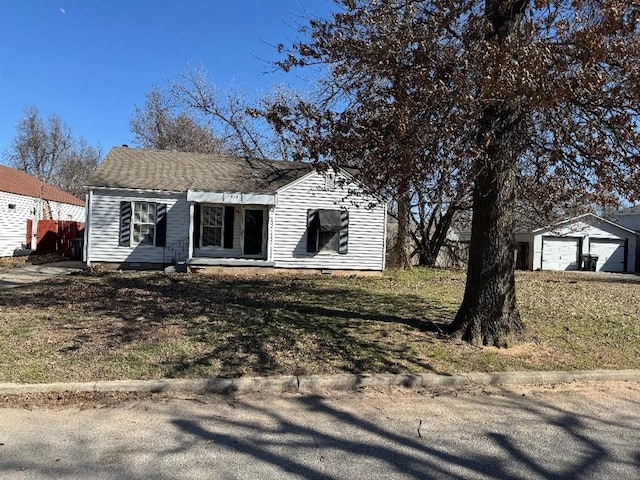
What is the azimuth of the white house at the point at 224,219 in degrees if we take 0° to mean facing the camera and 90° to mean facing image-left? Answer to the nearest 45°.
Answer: approximately 0°

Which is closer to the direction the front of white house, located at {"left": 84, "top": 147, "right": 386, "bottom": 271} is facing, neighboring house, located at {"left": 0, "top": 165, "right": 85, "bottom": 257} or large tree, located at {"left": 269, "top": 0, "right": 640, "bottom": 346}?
the large tree

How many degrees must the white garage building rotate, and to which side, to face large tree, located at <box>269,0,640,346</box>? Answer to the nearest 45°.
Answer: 0° — it already faces it

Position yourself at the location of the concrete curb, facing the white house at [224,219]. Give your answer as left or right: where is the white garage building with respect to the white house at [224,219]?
right

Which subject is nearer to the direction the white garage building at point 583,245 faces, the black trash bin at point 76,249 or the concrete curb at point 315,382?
the concrete curb

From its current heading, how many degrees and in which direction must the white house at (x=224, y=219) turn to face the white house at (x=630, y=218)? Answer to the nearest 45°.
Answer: approximately 135° to its left

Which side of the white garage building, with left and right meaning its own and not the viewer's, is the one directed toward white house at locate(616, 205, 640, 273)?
left

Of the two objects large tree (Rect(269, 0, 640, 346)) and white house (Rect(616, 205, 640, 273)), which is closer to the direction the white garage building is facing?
the large tree

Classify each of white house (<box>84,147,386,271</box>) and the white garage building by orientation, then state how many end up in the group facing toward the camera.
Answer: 2

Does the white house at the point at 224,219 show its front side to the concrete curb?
yes

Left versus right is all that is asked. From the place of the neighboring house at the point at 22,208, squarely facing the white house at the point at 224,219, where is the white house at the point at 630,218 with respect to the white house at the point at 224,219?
left
